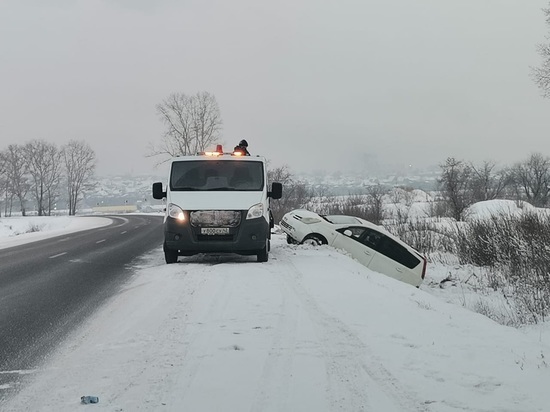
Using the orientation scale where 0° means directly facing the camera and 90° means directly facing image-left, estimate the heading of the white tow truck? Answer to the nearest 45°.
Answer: approximately 0°
